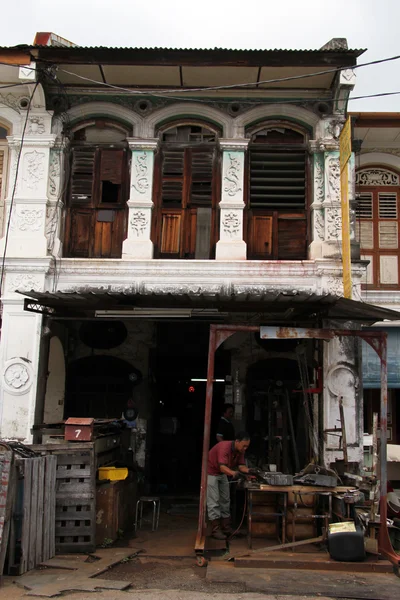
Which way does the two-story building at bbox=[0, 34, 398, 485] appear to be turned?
toward the camera

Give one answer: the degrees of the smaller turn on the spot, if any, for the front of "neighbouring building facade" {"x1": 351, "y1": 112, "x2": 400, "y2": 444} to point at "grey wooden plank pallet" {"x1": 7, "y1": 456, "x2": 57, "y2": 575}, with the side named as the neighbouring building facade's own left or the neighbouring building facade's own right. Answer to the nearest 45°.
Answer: approximately 45° to the neighbouring building facade's own right

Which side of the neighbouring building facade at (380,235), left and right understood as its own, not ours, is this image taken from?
front

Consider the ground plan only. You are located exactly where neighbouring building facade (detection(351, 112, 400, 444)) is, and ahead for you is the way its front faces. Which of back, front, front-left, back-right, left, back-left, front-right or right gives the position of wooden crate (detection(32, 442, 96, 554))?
front-right

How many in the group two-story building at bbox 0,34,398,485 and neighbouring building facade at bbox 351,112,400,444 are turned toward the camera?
2

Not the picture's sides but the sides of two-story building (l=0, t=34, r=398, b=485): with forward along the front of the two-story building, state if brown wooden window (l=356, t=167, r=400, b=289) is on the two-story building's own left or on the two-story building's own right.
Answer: on the two-story building's own left

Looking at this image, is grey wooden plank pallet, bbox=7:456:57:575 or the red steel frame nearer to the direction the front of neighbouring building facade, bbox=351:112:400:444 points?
the red steel frame
